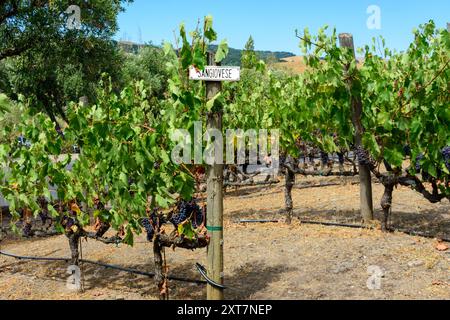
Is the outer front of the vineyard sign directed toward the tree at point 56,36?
no

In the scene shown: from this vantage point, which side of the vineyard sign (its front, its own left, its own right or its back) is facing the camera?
front

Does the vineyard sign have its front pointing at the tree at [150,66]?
no
